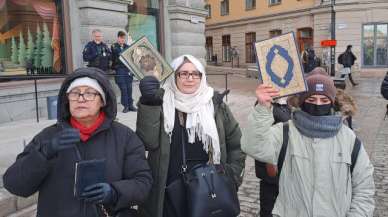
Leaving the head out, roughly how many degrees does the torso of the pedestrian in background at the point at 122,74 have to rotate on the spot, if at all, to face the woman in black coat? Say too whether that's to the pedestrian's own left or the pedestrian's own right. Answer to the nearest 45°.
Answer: approximately 45° to the pedestrian's own right

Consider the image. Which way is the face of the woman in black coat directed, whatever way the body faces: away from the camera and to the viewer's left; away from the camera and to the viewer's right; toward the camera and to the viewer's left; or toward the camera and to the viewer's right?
toward the camera and to the viewer's left

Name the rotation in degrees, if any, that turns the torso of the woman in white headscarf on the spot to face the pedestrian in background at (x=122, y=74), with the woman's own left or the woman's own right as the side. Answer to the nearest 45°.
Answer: approximately 180°

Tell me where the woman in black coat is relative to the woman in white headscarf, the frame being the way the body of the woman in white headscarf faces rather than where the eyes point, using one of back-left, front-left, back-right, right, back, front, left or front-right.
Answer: front-right

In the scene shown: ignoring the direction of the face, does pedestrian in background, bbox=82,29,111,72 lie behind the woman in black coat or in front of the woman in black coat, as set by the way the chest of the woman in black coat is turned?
behind

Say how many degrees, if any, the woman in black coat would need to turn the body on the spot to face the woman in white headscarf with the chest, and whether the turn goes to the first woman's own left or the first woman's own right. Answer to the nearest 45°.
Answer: approximately 135° to the first woman's own left

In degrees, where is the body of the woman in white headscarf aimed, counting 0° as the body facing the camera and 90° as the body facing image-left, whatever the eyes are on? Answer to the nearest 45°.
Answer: approximately 0°

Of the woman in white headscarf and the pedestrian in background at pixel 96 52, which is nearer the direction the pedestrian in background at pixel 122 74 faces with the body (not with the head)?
the woman in white headscarf

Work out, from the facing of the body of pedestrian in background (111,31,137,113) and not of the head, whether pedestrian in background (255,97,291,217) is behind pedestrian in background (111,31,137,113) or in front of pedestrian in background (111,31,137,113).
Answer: in front

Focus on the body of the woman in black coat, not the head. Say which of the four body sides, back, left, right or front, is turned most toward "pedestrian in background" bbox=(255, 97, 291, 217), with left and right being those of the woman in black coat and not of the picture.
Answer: left

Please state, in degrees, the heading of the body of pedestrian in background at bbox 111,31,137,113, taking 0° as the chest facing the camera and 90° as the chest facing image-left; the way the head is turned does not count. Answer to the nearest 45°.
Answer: approximately 315°

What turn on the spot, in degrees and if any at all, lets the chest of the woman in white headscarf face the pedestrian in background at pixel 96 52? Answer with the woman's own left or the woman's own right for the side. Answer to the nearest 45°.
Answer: approximately 180°

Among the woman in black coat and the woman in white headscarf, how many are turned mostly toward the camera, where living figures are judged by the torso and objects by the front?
2
